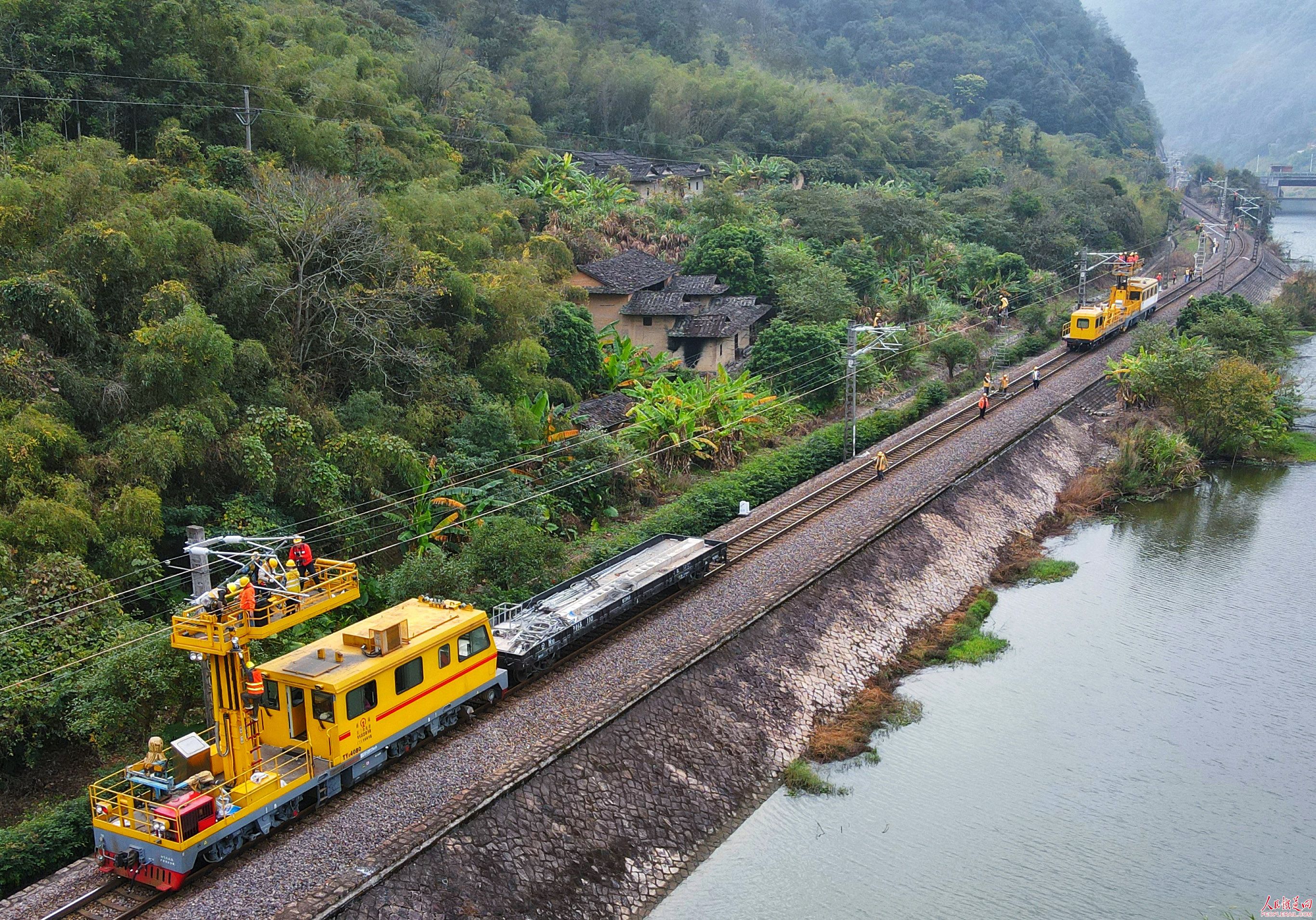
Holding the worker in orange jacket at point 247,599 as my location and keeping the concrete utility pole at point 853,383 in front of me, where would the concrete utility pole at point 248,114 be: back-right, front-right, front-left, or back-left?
front-left

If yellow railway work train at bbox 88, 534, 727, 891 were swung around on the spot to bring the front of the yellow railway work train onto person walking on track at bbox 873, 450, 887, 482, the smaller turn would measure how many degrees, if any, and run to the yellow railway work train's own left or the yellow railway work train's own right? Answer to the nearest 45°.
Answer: approximately 180°

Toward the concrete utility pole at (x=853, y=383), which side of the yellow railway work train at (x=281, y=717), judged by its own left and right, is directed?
back

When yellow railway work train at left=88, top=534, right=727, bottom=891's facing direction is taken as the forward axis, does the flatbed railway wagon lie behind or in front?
behind

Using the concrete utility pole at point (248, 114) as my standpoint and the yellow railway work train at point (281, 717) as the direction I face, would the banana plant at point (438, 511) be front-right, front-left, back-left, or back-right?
front-left

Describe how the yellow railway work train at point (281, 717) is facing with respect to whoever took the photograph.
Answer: facing the viewer and to the left of the viewer

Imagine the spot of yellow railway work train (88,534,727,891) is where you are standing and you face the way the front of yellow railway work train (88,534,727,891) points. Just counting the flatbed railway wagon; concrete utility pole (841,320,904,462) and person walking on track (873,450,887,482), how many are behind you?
3

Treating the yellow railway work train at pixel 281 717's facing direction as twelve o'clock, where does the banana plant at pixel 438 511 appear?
The banana plant is roughly at 5 o'clock from the yellow railway work train.

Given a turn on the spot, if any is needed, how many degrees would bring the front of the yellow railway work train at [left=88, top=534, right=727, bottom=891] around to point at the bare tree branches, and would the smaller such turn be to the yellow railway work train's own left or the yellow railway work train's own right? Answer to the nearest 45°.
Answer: approximately 135° to the yellow railway work train's own right

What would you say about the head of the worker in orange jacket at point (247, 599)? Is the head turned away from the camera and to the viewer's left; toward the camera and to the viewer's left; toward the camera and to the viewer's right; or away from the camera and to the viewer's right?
away from the camera and to the viewer's left

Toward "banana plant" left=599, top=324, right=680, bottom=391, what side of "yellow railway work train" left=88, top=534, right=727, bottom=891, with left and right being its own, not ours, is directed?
back
